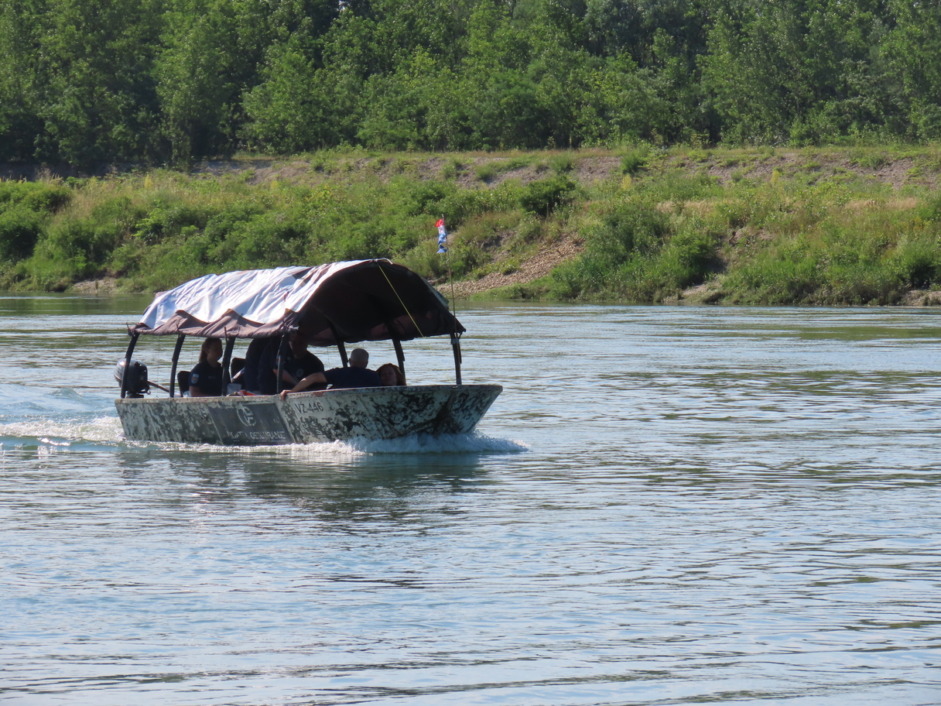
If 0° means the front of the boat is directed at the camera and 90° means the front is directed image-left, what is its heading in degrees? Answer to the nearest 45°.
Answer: approximately 315°
